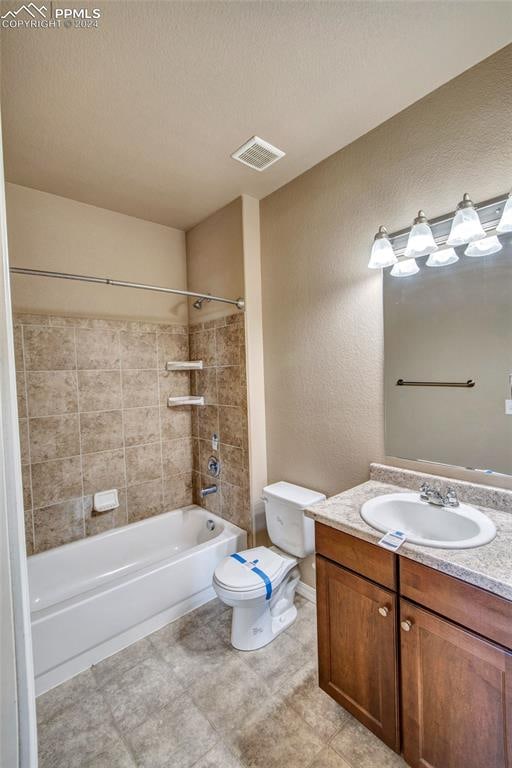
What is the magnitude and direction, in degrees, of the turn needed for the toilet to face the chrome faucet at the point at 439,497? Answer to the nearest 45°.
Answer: approximately 90° to its left

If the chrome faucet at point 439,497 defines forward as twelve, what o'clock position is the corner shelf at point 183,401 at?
The corner shelf is roughly at 2 o'clock from the chrome faucet.

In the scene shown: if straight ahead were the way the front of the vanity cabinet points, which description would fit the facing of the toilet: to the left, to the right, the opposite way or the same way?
the same way

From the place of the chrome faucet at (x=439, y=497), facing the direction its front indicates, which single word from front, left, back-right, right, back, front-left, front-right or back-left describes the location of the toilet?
front-right

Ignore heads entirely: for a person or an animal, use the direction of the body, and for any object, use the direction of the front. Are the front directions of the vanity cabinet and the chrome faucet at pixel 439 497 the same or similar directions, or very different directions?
same or similar directions

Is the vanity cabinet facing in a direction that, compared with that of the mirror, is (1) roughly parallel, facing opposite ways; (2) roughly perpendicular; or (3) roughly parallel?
roughly parallel

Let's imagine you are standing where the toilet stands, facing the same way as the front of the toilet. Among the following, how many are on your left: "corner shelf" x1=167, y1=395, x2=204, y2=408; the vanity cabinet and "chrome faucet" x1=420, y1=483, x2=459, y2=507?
2

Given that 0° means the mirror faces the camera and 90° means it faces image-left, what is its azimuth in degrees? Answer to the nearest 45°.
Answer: approximately 45°

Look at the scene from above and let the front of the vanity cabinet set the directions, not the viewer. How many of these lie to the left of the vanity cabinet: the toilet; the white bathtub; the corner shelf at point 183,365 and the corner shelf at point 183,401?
0

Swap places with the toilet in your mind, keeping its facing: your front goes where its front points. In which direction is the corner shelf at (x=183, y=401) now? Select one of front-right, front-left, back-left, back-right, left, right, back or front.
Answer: right

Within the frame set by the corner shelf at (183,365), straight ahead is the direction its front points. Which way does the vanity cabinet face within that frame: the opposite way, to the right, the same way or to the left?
to the right

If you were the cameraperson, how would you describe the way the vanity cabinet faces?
facing the viewer and to the left of the viewer

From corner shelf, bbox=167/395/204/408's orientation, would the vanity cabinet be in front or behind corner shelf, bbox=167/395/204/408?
in front

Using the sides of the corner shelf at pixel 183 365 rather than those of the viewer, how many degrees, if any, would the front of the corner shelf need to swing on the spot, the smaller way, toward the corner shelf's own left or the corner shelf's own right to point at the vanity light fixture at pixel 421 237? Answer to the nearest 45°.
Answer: approximately 45° to the corner shelf's own left

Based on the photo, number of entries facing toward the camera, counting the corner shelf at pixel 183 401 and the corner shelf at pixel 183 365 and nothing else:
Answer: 2

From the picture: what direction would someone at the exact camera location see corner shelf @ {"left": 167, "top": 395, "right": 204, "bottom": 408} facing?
facing the viewer

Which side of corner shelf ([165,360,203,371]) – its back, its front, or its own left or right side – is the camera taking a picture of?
front

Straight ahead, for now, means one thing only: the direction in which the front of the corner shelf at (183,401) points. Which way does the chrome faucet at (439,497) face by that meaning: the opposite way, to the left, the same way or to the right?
to the right

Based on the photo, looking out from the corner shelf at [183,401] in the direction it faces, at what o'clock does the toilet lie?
The toilet is roughly at 11 o'clock from the corner shelf.
